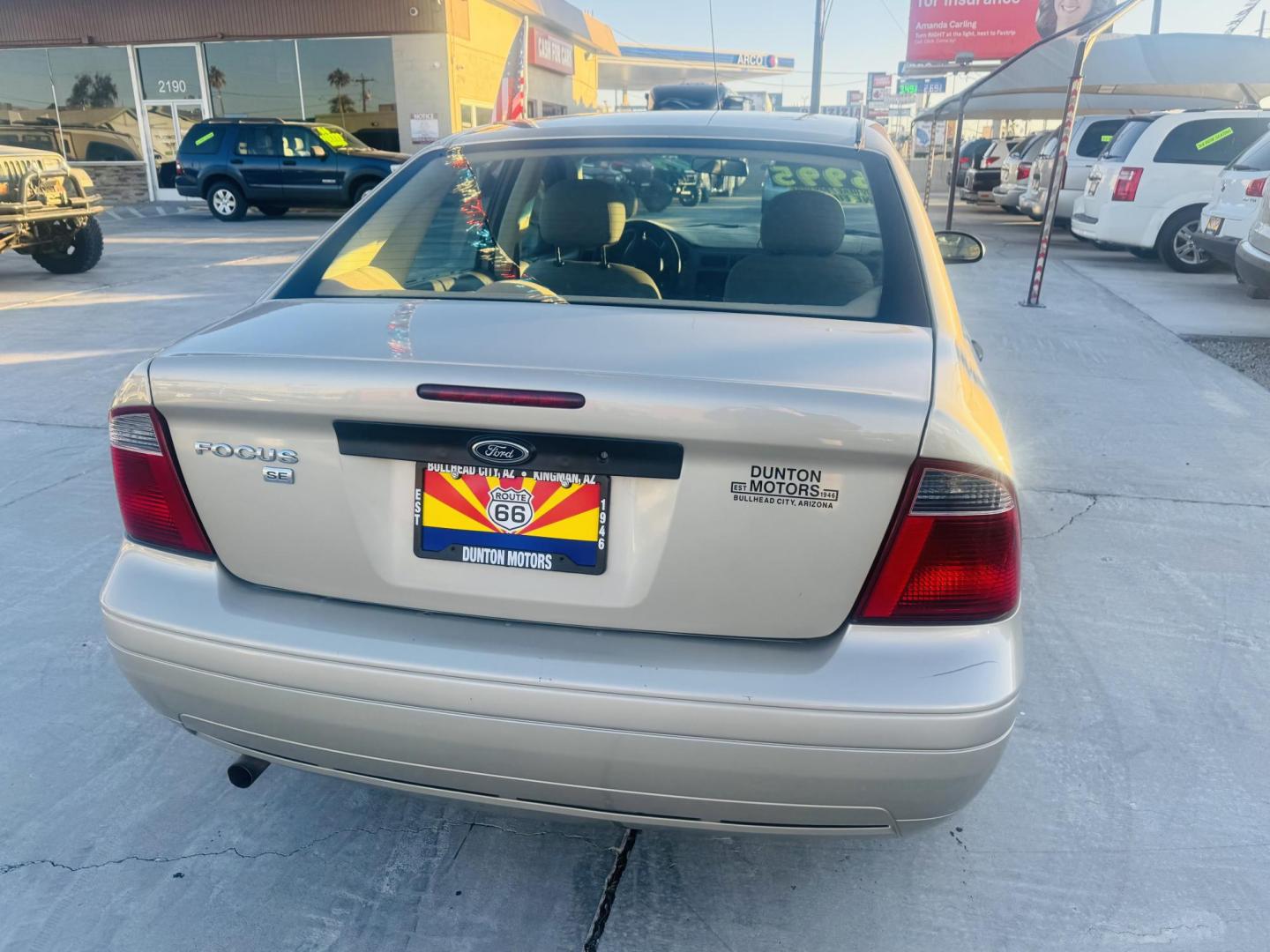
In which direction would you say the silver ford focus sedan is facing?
away from the camera

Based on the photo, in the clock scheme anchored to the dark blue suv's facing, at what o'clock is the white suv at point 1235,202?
The white suv is roughly at 2 o'clock from the dark blue suv.

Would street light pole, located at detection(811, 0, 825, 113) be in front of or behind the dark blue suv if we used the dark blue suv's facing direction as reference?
in front

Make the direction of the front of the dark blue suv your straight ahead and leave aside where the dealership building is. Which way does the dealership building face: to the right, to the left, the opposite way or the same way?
to the right

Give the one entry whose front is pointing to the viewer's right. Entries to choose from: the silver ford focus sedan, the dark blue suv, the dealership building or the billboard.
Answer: the dark blue suv

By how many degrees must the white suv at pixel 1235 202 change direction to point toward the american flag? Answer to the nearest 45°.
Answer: approximately 135° to its left

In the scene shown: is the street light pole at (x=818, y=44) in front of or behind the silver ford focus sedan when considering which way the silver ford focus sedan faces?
in front

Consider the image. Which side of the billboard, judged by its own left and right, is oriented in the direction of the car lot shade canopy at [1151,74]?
front

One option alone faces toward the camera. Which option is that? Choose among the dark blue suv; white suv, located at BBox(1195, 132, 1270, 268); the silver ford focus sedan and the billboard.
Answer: the billboard

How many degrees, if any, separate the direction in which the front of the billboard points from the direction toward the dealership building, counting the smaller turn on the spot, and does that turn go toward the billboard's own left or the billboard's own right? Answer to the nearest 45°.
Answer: approximately 45° to the billboard's own right

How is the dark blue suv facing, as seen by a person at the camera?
facing to the right of the viewer

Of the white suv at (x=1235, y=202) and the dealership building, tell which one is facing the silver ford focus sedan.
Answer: the dealership building

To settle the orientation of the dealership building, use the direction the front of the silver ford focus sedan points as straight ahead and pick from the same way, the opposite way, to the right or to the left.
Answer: the opposite way

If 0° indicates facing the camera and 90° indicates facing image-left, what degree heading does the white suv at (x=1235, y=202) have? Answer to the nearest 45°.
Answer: approximately 225°

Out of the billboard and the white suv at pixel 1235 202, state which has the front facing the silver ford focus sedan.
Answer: the billboard

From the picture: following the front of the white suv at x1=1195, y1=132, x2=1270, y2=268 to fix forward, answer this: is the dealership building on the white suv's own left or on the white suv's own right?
on the white suv's own left
